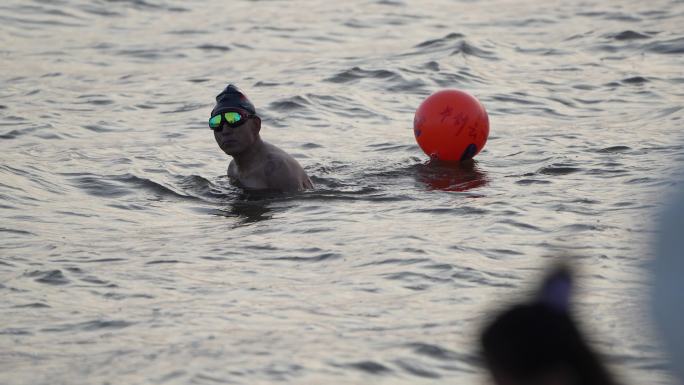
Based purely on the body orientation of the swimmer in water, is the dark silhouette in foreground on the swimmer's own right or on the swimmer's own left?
on the swimmer's own left

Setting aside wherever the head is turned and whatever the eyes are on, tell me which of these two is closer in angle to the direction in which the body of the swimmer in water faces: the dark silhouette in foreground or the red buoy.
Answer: the dark silhouette in foreground

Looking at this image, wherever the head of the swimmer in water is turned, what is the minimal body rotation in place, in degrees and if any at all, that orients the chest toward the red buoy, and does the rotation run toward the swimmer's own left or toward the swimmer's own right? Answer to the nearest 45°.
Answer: approximately 135° to the swimmer's own left
